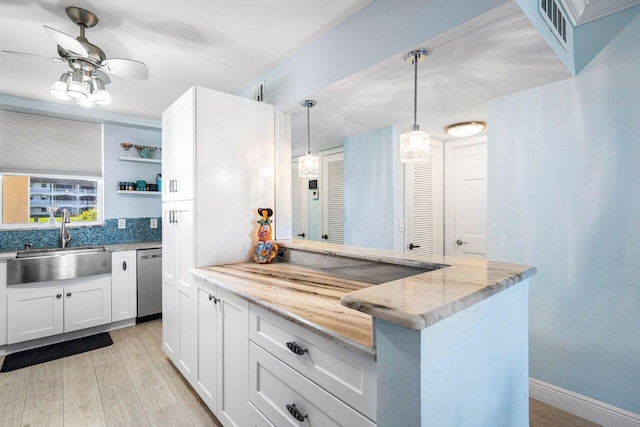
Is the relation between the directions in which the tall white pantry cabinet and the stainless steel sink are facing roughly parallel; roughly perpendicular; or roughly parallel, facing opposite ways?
roughly perpendicular

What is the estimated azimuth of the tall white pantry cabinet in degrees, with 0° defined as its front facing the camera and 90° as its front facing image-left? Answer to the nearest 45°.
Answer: approximately 45°

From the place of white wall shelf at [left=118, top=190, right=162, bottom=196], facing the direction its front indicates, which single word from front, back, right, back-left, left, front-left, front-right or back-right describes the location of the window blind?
right

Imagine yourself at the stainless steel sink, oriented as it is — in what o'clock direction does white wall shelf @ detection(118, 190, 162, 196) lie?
The white wall shelf is roughly at 8 o'clock from the stainless steel sink.

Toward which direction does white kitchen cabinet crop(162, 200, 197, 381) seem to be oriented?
to the viewer's left

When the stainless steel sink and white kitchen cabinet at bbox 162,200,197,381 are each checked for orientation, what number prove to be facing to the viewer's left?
1

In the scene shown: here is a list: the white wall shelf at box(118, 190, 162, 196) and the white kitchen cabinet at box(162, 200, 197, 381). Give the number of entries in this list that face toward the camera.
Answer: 1

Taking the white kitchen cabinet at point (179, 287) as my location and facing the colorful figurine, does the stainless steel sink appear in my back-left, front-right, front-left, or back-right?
back-left

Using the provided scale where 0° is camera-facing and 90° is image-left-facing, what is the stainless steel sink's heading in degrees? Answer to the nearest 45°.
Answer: approximately 0°
